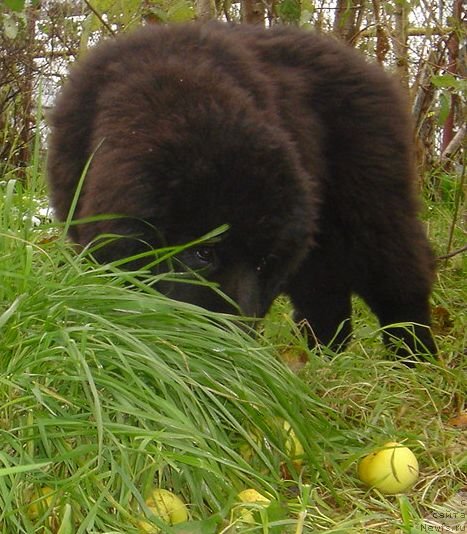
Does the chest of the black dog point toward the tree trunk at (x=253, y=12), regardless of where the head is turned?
no

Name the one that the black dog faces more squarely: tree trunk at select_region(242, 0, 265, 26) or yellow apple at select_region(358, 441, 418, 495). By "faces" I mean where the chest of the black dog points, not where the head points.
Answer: the yellow apple

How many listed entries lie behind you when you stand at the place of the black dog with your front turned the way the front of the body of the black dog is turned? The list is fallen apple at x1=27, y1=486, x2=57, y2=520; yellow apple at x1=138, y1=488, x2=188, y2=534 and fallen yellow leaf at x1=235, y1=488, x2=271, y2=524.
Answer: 0

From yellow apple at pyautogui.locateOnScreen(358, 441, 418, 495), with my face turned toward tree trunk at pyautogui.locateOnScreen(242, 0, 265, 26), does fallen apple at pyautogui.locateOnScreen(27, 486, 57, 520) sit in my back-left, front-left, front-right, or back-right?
back-left

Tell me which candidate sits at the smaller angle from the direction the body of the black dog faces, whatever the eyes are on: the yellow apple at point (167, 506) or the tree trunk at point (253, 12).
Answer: the yellow apple

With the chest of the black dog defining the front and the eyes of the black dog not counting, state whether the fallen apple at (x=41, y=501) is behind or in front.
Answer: in front

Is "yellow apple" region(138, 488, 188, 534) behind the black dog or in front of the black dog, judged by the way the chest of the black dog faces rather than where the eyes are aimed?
in front

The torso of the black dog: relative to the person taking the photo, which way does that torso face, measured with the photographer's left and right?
facing the viewer and to the left of the viewer

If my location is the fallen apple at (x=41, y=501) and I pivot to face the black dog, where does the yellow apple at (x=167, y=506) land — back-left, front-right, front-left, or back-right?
front-right

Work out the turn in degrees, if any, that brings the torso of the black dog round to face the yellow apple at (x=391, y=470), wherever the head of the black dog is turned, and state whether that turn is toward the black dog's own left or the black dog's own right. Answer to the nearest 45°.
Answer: approximately 45° to the black dog's own left
